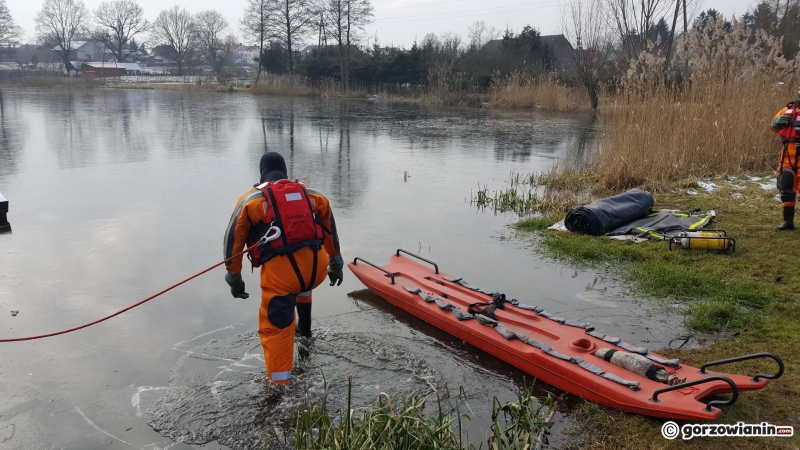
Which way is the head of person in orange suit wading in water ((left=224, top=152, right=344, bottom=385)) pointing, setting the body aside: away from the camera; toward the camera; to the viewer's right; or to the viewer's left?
away from the camera

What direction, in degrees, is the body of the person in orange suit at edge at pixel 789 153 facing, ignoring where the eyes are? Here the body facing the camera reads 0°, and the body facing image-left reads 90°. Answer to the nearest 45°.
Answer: approximately 45°

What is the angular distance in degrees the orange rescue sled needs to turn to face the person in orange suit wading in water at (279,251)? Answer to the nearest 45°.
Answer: approximately 45° to its left

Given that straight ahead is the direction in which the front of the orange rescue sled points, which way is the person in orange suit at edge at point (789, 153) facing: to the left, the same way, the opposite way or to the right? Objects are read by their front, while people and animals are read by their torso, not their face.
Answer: to the left

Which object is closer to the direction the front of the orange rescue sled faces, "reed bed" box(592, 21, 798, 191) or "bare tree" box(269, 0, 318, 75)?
the bare tree

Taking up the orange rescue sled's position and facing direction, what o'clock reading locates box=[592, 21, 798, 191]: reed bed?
The reed bed is roughly at 2 o'clock from the orange rescue sled.

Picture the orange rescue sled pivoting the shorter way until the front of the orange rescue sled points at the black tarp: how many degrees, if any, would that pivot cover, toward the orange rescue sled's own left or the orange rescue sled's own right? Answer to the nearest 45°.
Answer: approximately 45° to the orange rescue sled's own right

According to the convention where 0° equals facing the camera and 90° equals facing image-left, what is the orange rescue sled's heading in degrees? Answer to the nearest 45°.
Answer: approximately 135°

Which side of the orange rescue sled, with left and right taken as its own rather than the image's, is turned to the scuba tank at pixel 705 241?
right

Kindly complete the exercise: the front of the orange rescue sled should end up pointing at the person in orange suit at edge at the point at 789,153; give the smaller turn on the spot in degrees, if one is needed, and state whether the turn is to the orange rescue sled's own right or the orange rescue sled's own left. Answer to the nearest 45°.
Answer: approximately 90° to the orange rescue sled's own right
